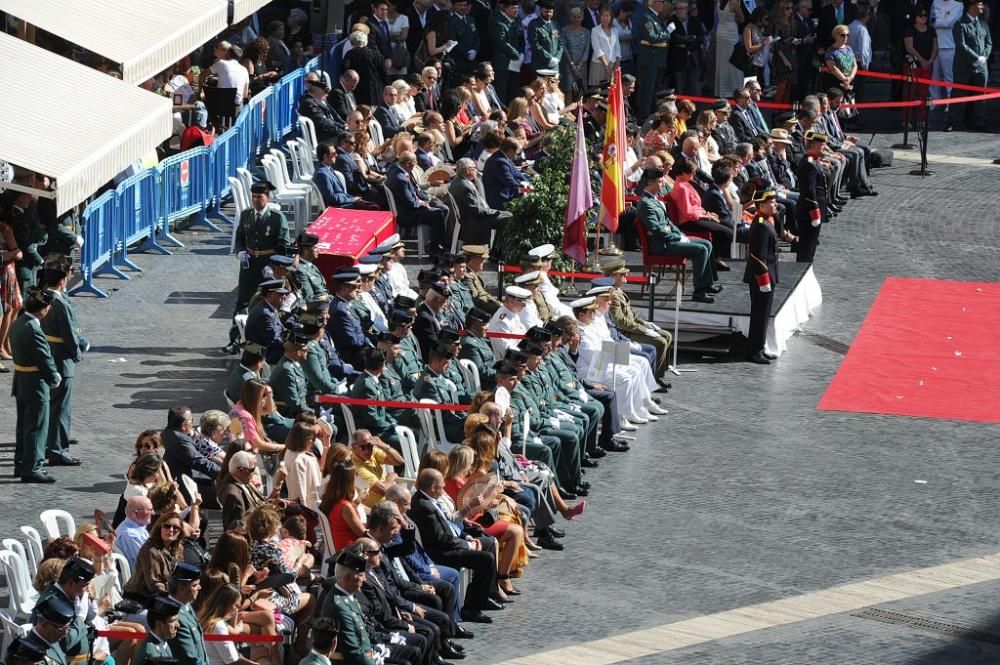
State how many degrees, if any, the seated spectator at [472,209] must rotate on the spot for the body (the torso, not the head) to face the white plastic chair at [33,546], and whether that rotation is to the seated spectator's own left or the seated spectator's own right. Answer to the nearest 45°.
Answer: approximately 90° to the seated spectator's own right

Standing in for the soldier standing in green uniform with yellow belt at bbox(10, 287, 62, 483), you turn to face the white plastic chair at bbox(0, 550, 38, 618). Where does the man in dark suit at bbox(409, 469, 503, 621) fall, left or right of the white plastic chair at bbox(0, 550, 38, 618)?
left

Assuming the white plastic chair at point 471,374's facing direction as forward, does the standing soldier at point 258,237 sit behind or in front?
behind

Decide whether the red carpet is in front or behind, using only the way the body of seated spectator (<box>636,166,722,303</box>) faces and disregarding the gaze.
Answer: in front

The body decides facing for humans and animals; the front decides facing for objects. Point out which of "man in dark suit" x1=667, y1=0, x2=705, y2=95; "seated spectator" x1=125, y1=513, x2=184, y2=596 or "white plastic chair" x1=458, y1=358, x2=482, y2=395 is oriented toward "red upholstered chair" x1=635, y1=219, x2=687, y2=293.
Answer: the man in dark suit

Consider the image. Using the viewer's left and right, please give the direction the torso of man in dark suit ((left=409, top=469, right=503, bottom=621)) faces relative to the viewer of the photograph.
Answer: facing to the right of the viewer

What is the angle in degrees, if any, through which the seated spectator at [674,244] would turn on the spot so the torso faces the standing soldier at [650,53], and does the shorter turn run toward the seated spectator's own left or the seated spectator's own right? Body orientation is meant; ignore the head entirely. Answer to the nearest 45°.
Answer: approximately 90° to the seated spectator's own left

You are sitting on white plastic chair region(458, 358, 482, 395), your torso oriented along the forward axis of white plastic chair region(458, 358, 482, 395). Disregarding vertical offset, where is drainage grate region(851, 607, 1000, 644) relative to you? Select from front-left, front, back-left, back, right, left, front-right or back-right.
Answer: front

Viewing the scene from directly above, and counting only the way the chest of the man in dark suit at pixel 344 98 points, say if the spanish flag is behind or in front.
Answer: in front
